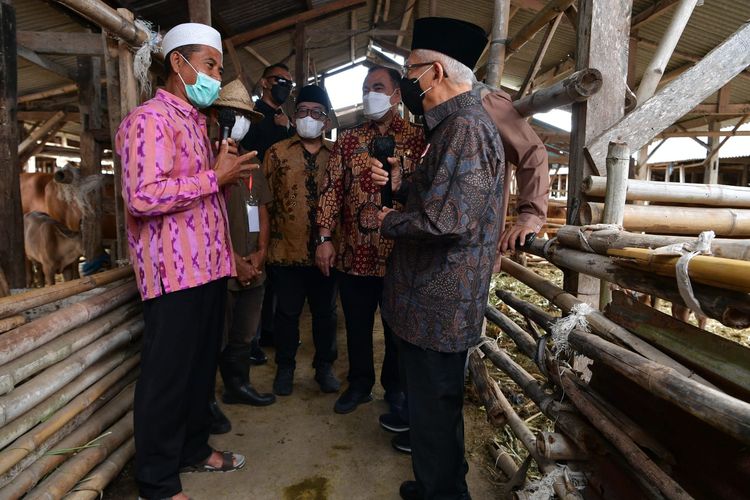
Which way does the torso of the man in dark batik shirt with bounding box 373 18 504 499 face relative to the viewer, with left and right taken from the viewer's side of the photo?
facing to the left of the viewer

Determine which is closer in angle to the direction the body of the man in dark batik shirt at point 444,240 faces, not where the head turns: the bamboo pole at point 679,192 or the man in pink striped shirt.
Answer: the man in pink striped shirt

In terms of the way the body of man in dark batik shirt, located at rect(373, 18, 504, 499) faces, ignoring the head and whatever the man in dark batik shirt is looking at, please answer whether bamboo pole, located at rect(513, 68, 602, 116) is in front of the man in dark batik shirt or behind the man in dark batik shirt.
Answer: behind

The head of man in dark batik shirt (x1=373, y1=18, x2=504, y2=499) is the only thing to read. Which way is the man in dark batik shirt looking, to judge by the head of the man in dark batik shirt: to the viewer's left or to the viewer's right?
to the viewer's left

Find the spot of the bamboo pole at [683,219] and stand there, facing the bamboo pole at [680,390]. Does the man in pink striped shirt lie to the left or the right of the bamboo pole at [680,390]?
right

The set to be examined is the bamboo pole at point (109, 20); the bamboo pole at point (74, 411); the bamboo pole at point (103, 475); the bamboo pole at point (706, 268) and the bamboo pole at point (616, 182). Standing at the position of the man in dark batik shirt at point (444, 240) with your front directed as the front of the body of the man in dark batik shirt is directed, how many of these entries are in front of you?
3

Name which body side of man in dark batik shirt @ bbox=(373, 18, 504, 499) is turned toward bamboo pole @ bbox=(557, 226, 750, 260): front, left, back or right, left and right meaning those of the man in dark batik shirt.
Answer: back
